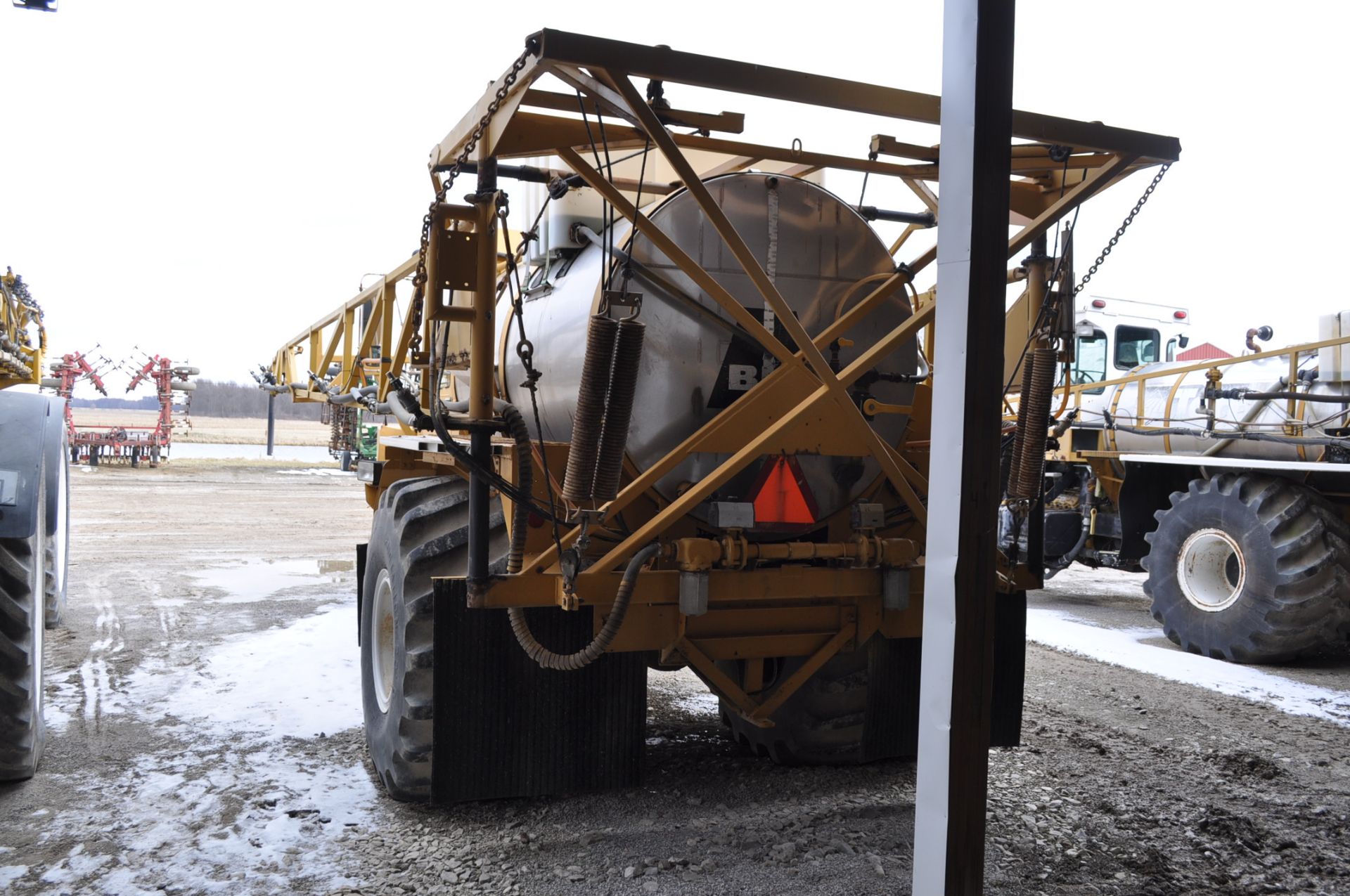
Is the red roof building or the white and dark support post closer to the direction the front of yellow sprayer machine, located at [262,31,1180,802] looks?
the red roof building

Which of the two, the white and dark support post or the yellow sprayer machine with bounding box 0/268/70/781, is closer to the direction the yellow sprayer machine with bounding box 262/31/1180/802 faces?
the yellow sprayer machine

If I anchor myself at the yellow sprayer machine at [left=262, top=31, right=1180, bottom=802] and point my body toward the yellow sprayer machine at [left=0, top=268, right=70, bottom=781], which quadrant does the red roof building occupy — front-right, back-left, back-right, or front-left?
back-right

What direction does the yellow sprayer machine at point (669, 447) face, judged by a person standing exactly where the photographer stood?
facing away from the viewer and to the left of the viewer

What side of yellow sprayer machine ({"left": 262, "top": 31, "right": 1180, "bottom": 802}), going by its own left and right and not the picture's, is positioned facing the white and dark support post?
back

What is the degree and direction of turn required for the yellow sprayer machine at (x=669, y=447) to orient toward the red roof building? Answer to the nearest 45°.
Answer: approximately 90° to its right
